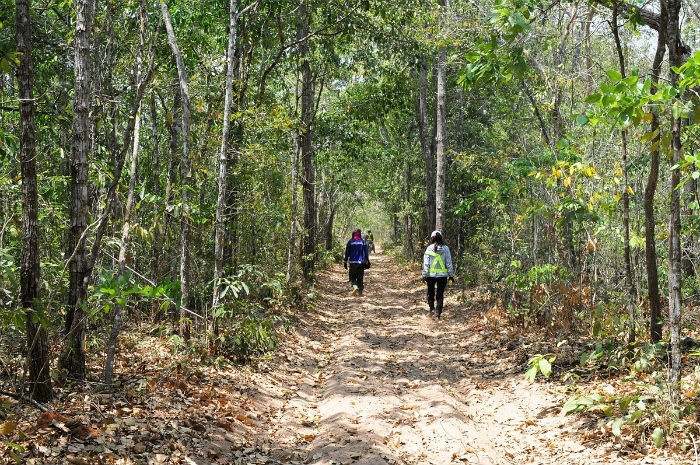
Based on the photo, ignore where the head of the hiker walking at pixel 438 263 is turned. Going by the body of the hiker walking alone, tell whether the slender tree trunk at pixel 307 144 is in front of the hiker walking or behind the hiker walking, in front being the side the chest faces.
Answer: in front

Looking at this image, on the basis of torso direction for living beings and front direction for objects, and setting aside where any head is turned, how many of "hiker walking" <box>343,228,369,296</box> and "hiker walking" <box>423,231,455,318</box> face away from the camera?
2

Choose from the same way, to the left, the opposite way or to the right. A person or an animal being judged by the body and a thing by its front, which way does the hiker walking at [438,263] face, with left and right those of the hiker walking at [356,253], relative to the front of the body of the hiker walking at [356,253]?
the same way

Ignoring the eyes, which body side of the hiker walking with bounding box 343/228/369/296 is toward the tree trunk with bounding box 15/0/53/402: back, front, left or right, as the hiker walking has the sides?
back

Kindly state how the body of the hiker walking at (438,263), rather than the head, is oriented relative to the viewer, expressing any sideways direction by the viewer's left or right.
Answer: facing away from the viewer

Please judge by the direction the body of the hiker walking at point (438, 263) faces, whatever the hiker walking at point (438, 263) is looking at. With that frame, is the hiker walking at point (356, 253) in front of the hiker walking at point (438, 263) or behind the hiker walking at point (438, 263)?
in front

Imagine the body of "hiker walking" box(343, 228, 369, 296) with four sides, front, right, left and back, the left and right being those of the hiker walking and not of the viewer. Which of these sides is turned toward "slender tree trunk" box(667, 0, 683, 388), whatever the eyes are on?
back

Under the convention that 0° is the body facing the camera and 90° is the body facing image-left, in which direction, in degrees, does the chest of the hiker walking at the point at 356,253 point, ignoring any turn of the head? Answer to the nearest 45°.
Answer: approximately 180°
